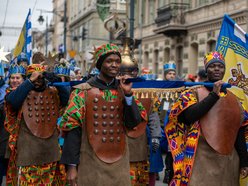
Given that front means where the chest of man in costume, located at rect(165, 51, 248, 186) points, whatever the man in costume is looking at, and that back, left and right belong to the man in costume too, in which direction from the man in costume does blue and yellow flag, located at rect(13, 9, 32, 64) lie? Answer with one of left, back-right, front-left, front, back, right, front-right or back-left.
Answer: back

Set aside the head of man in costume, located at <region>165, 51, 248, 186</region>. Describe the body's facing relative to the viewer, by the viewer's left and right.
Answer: facing the viewer and to the right of the viewer

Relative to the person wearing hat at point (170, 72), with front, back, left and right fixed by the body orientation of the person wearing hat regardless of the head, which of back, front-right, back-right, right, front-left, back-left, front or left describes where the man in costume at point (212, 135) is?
front

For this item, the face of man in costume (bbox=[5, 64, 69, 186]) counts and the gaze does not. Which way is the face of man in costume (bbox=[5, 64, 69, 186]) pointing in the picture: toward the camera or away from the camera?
toward the camera

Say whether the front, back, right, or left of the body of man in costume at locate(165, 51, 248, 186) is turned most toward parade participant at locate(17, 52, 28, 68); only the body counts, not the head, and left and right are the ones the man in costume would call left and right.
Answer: back

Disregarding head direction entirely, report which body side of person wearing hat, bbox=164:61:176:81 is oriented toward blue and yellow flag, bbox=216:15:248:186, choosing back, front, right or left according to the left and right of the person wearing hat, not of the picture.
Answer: front

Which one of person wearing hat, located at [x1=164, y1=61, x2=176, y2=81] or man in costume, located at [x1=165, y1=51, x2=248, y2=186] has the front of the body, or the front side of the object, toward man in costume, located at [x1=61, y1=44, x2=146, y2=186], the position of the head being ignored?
the person wearing hat

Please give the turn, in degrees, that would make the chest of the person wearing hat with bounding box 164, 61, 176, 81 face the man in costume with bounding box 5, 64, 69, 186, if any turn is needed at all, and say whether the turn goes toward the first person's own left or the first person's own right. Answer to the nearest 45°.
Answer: approximately 45° to the first person's own right

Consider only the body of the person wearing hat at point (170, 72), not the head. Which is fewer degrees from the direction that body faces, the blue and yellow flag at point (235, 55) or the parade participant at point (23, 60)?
the blue and yellow flag

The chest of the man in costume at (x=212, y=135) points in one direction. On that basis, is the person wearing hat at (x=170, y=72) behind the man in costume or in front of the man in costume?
behind

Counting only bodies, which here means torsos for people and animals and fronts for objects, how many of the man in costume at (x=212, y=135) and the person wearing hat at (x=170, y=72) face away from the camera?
0

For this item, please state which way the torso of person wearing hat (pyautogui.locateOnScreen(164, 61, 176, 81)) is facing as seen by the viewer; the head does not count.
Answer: toward the camera
